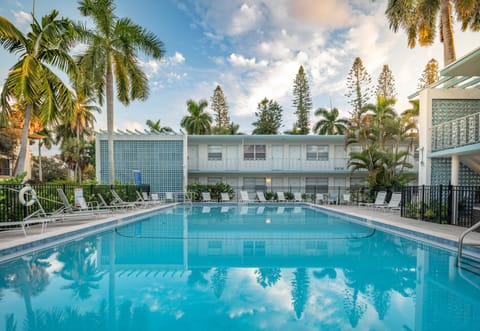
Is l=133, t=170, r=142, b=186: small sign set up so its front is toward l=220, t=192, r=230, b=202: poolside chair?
no

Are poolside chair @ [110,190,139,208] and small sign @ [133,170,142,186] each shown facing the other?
no

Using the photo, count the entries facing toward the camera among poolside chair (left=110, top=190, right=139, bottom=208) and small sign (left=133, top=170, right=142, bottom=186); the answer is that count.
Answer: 1

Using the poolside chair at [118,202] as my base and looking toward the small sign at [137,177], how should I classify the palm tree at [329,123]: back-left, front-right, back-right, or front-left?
front-right

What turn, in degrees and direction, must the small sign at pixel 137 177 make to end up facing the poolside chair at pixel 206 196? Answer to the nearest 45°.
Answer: approximately 90° to its left

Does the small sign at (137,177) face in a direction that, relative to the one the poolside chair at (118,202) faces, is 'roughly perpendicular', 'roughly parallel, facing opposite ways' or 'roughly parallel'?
roughly perpendicular

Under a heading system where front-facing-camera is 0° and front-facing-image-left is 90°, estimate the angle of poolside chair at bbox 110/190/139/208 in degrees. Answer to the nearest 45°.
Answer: approximately 270°

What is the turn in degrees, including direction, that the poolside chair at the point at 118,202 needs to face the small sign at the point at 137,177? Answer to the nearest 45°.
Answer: approximately 90° to its left

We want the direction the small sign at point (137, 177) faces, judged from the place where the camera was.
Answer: facing the viewer
